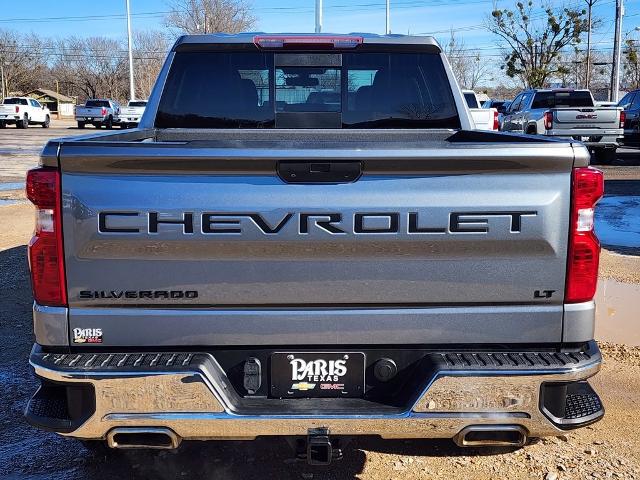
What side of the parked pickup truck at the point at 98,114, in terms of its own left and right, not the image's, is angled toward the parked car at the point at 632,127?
right

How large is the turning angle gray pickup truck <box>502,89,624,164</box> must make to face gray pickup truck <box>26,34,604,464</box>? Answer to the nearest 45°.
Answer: approximately 135° to its left

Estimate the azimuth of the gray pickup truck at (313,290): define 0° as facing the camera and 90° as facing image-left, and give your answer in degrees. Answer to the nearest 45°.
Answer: approximately 180°

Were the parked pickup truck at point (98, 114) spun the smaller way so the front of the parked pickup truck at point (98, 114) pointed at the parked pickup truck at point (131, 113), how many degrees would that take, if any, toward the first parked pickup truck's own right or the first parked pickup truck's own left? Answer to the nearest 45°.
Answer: approximately 90° to the first parked pickup truck's own right
